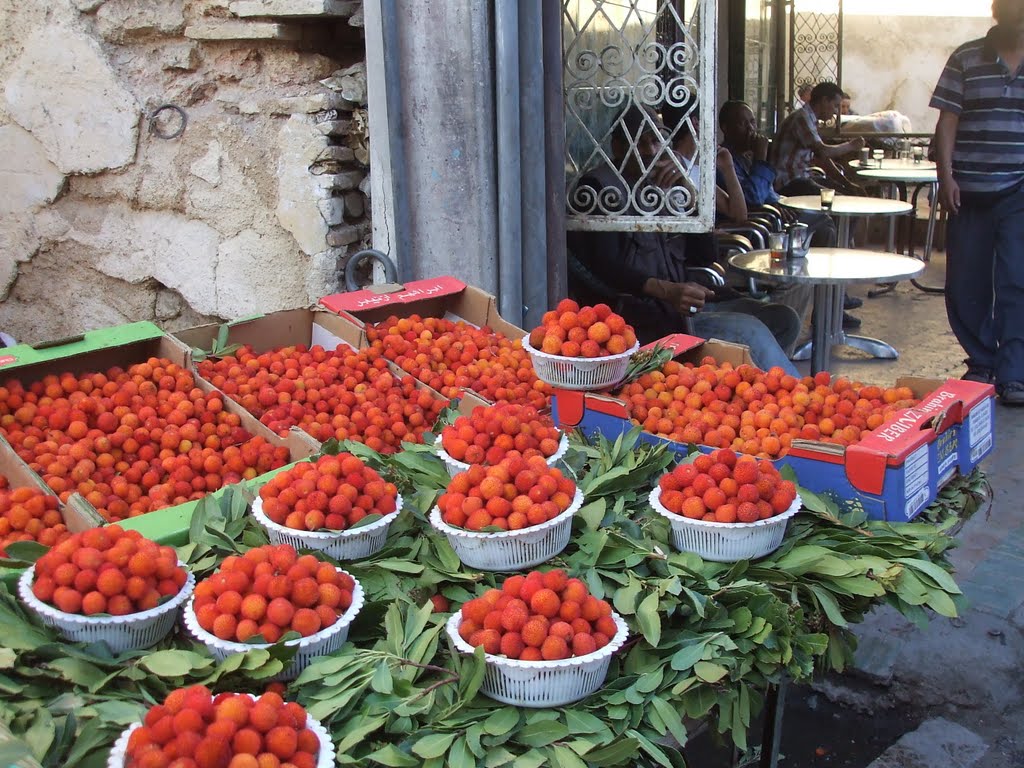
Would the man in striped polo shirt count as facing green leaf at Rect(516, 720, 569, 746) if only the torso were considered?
yes

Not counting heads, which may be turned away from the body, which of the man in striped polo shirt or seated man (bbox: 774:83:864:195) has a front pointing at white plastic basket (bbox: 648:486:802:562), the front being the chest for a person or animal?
the man in striped polo shirt

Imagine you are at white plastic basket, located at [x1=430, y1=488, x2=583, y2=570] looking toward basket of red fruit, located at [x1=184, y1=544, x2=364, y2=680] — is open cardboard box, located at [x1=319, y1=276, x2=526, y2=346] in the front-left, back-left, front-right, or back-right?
back-right

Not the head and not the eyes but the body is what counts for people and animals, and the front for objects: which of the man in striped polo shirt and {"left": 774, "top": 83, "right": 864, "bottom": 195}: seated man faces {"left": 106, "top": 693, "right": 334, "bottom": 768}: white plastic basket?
the man in striped polo shirt

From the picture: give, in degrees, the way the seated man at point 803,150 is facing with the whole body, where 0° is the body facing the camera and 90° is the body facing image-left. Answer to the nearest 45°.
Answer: approximately 270°

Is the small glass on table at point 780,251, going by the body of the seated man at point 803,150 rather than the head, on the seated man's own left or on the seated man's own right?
on the seated man's own right

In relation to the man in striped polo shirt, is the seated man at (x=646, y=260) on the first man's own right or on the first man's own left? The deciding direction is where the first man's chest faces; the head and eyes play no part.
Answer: on the first man's own right

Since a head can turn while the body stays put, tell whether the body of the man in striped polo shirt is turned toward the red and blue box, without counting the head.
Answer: yes

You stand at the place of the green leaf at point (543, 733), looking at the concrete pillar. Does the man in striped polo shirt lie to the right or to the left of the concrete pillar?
right
